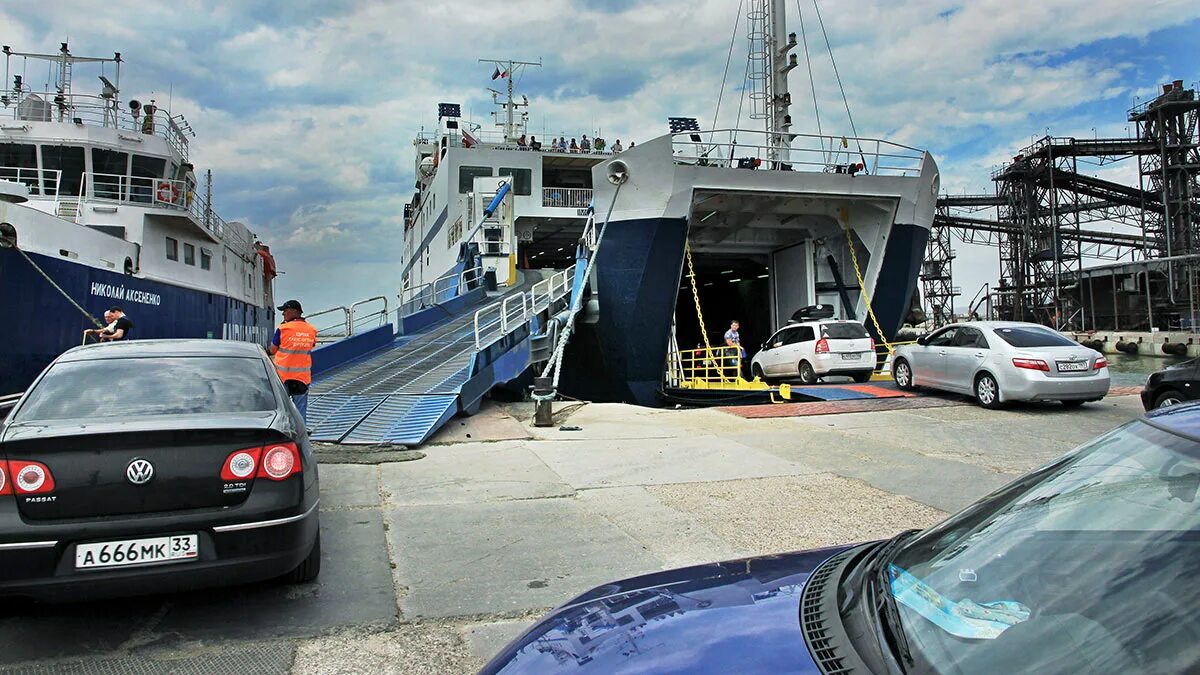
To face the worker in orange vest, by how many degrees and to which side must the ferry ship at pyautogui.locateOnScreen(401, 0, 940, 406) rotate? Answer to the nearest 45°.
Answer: approximately 45° to its right

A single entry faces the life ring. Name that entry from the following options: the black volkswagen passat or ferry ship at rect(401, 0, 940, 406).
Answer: the black volkswagen passat

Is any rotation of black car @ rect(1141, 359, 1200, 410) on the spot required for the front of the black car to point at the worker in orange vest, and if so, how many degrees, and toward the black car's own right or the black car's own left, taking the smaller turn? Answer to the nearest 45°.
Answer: approximately 45° to the black car's own left

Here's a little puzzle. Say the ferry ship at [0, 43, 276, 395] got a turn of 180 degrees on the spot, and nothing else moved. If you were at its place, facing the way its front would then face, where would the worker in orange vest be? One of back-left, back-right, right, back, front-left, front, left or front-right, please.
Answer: back-right

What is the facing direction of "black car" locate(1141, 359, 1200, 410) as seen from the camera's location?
facing to the left of the viewer

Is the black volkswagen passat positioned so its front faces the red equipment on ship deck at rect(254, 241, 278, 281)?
yes

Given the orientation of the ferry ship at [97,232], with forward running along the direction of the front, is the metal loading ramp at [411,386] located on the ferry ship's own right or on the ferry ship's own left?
on the ferry ship's own left

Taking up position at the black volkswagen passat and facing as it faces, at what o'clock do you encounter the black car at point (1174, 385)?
The black car is roughly at 3 o'clock from the black volkswagen passat.

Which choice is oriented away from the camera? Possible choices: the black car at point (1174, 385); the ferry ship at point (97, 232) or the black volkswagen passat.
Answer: the black volkswagen passat

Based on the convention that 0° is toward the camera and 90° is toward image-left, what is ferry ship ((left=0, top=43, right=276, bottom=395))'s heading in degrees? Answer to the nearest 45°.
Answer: approximately 45°

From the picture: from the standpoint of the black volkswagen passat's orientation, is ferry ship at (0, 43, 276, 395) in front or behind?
in front

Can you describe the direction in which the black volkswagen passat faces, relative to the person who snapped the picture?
facing away from the viewer

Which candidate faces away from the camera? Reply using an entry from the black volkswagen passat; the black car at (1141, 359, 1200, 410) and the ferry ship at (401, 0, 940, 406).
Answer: the black volkswagen passat
